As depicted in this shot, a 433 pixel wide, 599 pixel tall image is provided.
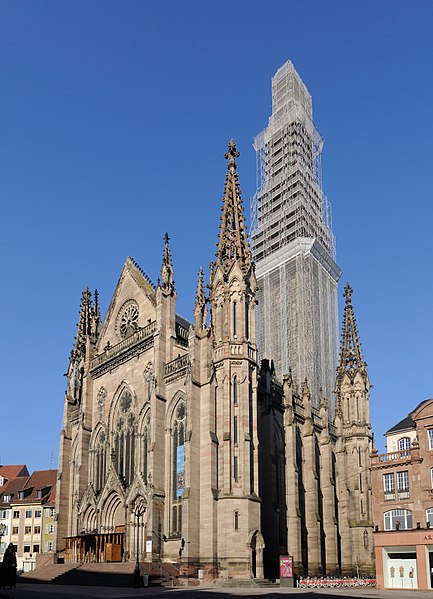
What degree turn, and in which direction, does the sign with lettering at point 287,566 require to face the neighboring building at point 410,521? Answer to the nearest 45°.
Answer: approximately 90° to its left

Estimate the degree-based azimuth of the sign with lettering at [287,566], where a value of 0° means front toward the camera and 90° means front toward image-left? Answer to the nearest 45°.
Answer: approximately 0°
